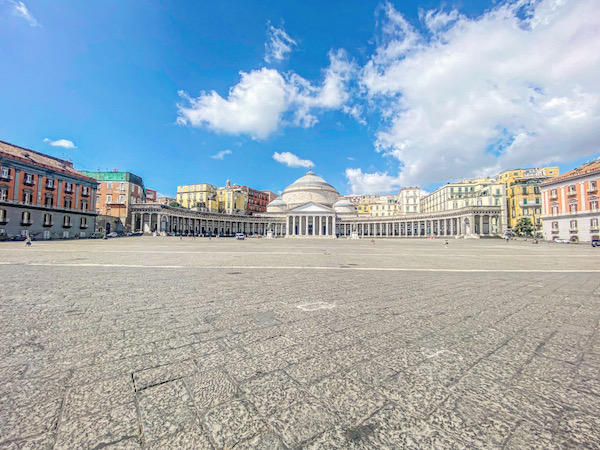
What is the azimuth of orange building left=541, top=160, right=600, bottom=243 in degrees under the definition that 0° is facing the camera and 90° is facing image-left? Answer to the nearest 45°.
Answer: approximately 45°

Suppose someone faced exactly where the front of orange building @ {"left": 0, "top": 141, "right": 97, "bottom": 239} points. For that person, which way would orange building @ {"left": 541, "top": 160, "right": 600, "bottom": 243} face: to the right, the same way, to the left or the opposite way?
the opposite way

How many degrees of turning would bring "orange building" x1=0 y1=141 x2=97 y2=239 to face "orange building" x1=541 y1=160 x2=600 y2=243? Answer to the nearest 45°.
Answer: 0° — it already faces it

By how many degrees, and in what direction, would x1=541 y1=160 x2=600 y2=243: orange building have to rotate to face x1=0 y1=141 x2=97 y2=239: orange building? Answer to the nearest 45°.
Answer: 0° — it already faces it

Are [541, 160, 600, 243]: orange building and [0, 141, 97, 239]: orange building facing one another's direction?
yes

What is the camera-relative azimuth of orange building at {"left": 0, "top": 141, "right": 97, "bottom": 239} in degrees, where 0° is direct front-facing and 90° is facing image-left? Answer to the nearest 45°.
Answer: approximately 315°
